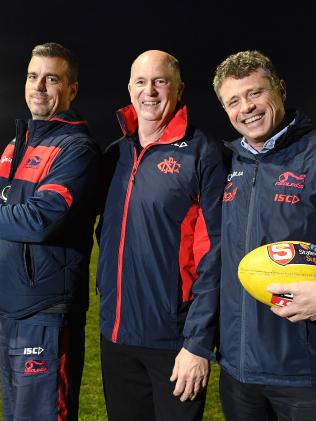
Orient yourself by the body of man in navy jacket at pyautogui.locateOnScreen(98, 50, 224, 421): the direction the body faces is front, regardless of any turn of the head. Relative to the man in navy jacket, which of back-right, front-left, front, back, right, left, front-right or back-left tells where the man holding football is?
left

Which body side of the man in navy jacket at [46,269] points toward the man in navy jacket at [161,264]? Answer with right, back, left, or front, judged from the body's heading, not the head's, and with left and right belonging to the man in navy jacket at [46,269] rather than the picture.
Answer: left

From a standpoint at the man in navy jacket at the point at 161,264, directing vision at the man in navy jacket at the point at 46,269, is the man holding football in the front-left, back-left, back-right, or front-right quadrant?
back-left

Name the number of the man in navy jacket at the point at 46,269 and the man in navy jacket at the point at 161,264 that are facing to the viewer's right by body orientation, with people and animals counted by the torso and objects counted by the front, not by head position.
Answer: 0

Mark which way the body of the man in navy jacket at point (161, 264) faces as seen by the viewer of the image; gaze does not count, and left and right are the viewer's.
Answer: facing the viewer and to the left of the viewer

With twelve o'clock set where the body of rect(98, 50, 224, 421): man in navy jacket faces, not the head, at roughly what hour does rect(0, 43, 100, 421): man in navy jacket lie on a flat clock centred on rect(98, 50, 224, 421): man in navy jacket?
rect(0, 43, 100, 421): man in navy jacket is roughly at 2 o'clock from rect(98, 50, 224, 421): man in navy jacket.

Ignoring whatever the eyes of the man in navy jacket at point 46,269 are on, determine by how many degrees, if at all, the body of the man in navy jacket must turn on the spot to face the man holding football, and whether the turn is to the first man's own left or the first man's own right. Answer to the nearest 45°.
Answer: approximately 90° to the first man's own left
